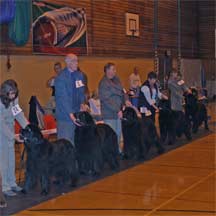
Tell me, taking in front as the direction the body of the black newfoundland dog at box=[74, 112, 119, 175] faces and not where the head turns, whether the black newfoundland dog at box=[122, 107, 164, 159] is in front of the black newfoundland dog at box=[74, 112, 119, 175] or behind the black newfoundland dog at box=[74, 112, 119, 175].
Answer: behind

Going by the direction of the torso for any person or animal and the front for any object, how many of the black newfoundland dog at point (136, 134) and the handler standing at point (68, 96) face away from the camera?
0

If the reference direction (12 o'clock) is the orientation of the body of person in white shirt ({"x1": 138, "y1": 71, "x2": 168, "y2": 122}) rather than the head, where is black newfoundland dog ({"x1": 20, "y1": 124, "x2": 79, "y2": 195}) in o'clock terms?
The black newfoundland dog is roughly at 2 o'clock from the person in white shirt.

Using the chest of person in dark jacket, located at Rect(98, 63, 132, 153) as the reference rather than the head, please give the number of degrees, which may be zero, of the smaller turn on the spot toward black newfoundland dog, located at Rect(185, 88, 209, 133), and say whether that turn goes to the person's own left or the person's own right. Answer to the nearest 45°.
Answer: approximately 90° to the person's own left

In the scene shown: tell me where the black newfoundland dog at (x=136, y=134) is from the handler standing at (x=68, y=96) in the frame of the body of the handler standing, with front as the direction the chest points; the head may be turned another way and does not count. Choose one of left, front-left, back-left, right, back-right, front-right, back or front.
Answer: left

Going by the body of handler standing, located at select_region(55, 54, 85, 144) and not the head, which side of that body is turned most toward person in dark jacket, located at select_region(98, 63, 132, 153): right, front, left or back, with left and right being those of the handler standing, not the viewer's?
left

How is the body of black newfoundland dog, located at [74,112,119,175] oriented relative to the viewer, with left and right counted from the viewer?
facing the viewer and to the left of the viewer

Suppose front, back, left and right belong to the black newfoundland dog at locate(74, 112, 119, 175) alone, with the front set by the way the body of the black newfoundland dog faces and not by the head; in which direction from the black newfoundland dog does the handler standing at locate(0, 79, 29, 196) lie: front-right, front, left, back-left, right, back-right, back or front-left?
front

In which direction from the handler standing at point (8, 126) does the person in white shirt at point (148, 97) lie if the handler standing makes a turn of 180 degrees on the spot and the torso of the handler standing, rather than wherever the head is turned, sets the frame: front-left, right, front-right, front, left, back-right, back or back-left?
right

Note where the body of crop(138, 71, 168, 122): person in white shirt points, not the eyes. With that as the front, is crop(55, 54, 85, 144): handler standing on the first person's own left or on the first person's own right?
on the first person's own right

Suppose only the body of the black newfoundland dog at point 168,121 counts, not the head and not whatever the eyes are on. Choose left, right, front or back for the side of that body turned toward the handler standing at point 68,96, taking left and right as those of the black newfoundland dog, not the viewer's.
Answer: front

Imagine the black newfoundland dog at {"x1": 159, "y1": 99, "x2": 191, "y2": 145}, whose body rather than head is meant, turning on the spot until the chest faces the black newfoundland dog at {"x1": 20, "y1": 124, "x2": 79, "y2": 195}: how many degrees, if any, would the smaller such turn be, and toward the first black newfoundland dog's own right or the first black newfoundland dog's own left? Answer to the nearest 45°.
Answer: approximately 45° to the first black newfoundland dog's own left

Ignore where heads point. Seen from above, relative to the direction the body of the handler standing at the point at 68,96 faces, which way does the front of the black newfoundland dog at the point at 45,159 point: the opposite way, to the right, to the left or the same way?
to the right

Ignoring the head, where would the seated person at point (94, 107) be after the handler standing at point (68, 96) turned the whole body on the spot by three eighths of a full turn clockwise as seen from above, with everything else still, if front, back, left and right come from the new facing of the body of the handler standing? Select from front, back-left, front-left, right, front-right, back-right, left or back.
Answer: right
